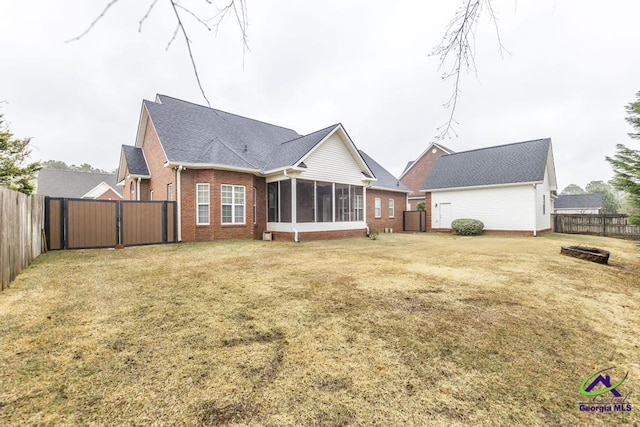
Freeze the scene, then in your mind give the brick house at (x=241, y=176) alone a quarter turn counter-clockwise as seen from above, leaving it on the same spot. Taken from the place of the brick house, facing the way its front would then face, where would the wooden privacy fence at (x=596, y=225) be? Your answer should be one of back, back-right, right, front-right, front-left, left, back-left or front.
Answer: back-left

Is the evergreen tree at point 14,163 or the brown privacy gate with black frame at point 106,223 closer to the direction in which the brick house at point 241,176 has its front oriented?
the evergreen tree

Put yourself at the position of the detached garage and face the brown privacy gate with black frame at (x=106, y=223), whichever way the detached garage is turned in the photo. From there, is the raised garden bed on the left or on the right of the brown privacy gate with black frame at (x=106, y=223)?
left

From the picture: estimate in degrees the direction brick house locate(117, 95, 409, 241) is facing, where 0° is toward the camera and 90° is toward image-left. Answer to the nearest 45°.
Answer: approximately 135°

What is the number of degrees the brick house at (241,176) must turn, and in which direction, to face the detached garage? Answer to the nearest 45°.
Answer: approximately 135° to its right

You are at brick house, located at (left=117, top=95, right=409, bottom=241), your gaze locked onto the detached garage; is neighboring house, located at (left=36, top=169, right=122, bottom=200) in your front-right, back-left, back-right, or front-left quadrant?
back-left

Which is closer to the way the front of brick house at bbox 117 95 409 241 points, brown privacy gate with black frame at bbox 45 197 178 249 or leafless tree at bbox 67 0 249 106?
the brown privacy gate with black frame

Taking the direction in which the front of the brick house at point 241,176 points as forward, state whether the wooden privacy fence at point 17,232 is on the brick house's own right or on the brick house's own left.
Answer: on the brick house's own left

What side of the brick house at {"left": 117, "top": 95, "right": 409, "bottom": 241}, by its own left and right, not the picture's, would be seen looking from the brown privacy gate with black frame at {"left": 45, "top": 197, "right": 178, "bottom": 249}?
left

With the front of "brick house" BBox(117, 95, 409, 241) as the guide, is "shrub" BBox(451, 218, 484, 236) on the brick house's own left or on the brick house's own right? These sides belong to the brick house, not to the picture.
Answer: on the brick house's own right

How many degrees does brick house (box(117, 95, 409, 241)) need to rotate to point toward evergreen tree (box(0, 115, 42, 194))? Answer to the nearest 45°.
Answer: approximately 45° to its left

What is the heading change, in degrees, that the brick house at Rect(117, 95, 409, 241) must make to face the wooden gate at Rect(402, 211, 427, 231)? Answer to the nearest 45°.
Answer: approximately 90° to its right
